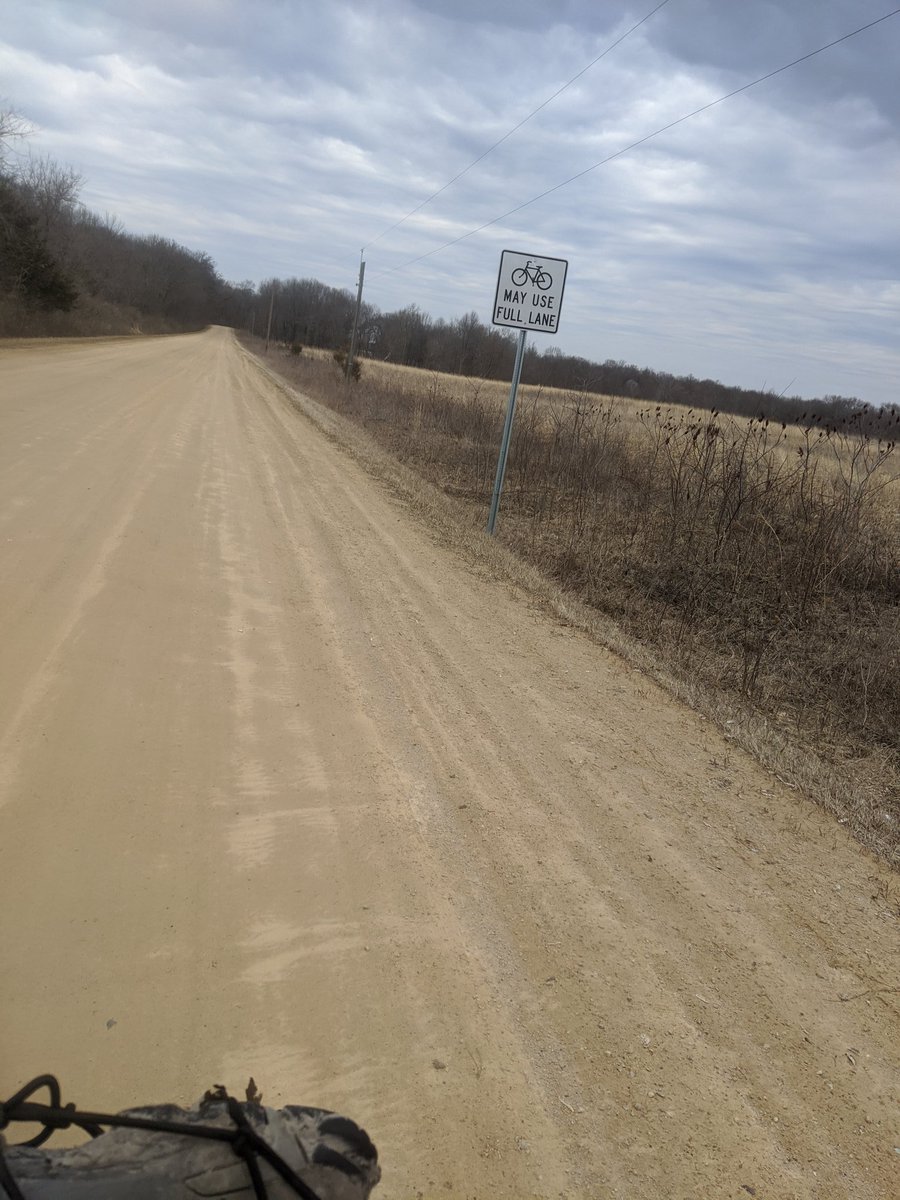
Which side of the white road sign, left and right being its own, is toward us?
front
